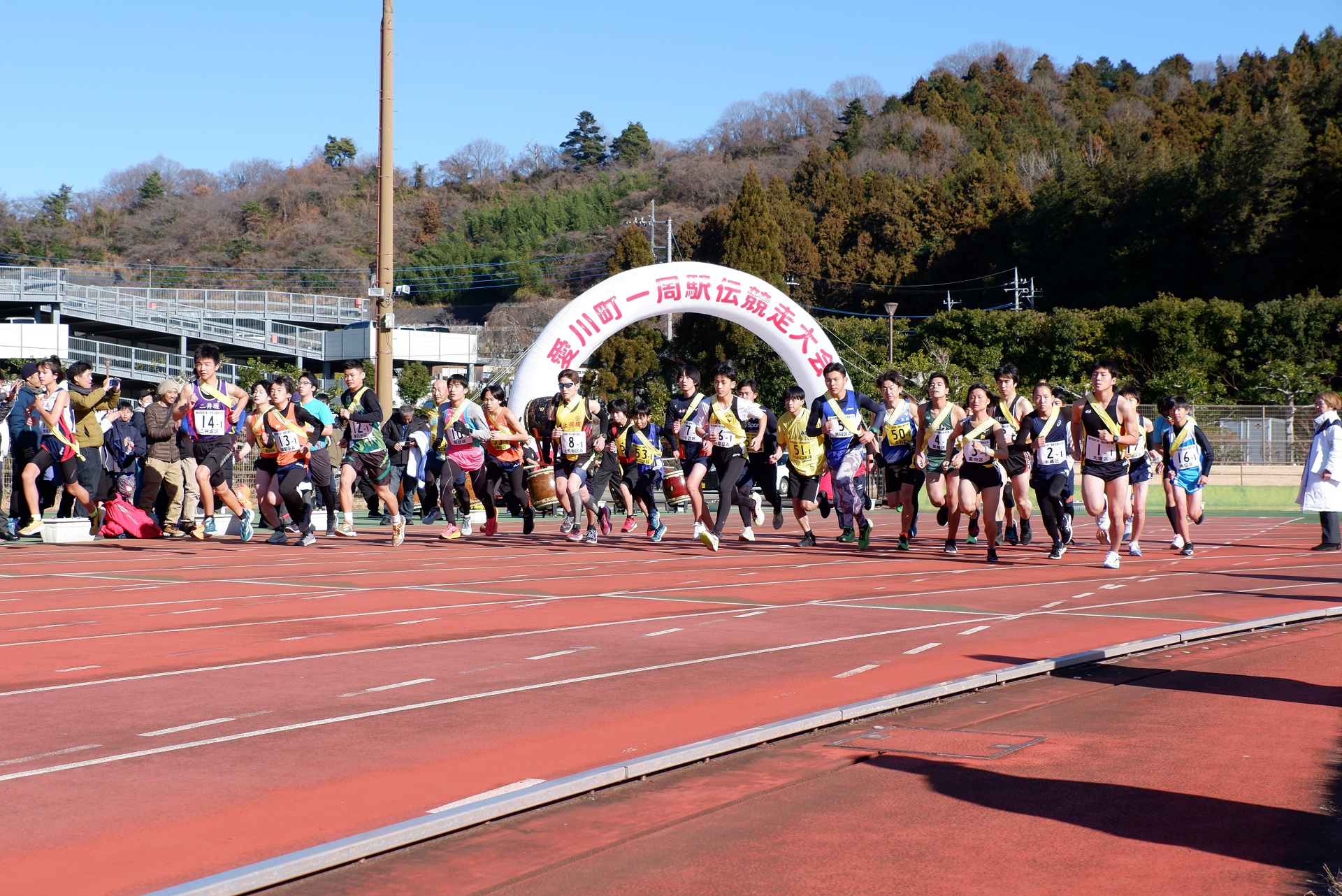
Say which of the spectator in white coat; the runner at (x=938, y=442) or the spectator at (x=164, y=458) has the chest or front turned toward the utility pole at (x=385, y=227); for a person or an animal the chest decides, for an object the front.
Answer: the spectator in white coat

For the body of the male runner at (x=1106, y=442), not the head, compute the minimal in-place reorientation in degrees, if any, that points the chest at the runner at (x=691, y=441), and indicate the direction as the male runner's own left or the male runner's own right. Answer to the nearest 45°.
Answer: approximately 90° to the male runner's own right

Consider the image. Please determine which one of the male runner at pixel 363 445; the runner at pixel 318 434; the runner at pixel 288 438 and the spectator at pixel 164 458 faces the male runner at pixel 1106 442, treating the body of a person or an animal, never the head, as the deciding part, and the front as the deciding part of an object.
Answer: the spectator

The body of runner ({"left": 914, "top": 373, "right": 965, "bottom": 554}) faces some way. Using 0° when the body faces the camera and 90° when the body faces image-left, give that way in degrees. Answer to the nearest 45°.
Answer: approximately 0°

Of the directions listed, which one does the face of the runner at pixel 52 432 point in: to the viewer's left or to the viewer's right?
to the viewer's left

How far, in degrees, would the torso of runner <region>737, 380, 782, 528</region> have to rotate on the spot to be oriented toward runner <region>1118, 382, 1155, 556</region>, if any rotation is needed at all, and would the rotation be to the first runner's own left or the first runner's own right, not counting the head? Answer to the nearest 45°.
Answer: approximately 135° to the first runner's own left

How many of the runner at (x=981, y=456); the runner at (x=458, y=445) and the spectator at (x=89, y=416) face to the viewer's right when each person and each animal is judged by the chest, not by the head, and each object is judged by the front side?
1

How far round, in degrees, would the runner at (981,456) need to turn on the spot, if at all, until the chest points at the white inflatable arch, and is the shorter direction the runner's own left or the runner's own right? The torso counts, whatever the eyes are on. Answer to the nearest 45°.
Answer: approximately 135° to the runner's own right

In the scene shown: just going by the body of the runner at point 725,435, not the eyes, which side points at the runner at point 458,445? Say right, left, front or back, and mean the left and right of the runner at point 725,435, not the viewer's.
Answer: right

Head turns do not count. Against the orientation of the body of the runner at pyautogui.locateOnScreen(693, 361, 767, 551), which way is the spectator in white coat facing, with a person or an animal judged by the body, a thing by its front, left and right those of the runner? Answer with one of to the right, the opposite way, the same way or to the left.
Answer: to the right

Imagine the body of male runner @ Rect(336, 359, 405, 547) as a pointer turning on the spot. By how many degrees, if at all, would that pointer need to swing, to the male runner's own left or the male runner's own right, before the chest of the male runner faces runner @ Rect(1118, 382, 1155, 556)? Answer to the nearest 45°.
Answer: approximately 135° to the male runner's own left

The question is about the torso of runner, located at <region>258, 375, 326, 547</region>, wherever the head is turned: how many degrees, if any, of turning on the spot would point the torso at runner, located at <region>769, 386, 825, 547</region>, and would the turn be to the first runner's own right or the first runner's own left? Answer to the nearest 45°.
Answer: approximately 135° to the first runner's own left

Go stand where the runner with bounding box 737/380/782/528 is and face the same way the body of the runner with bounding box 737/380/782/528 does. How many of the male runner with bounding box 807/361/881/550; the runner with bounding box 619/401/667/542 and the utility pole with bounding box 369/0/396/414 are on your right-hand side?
2
